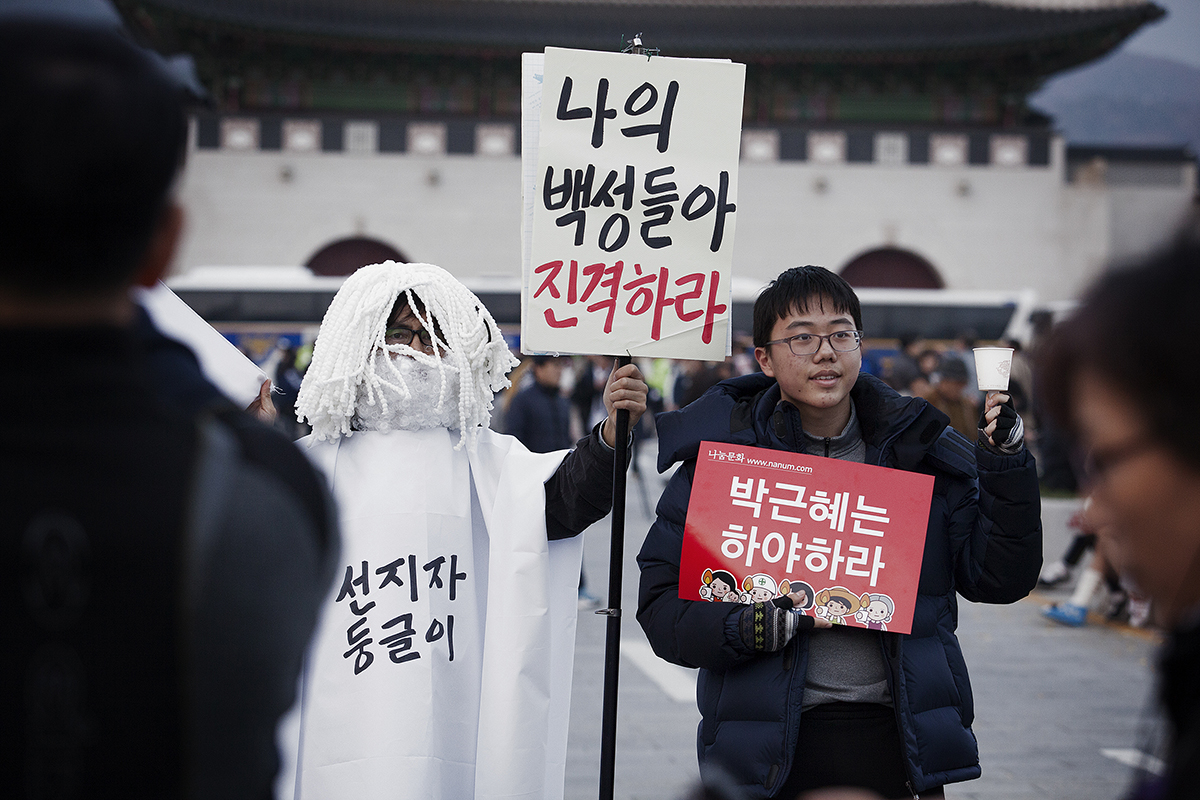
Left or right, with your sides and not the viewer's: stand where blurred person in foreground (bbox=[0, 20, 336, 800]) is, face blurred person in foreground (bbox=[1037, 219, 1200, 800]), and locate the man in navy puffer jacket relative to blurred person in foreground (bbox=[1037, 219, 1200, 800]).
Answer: left

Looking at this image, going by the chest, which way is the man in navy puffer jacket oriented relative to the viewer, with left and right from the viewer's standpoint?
facing the viewer

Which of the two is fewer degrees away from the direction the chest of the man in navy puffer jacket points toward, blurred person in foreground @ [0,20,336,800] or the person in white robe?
the blurred person in foreground

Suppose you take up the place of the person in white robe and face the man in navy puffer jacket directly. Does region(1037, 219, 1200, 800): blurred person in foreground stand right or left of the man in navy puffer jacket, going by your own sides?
right

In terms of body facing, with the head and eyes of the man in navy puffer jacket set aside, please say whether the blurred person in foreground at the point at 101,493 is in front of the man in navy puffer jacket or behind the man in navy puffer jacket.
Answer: in front

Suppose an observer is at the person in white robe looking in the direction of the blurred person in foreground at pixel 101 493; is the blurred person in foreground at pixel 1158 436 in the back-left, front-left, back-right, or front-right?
front-left

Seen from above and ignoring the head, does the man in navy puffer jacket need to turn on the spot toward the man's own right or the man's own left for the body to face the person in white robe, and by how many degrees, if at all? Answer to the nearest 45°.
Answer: approximately 90° to the man's own right

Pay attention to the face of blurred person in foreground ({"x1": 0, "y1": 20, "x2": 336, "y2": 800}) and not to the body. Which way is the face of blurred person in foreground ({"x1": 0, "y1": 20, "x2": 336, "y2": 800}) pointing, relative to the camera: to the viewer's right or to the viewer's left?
to the viewer's right

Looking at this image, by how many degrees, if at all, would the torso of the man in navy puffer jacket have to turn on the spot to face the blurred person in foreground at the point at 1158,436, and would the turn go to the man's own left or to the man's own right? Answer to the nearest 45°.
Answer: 0° — they already face them

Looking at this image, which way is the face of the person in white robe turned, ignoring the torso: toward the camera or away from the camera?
toward the camera
